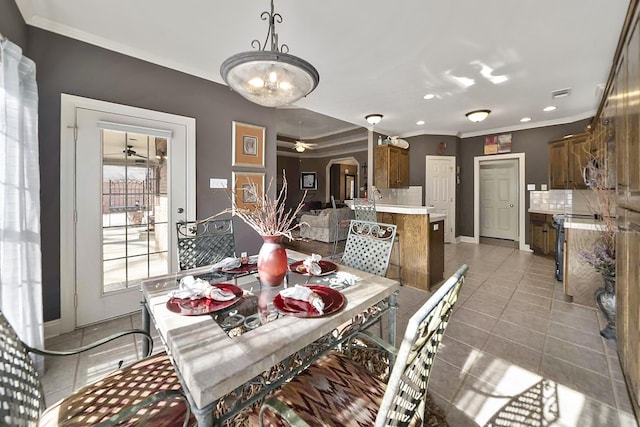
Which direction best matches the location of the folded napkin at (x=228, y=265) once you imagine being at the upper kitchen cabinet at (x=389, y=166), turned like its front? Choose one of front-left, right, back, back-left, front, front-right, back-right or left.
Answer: front-right

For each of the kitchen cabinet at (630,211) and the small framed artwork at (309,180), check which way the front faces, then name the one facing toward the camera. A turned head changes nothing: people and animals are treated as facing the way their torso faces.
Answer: the small framed artwork

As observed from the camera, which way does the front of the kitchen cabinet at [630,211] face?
facing to the left of the viewer

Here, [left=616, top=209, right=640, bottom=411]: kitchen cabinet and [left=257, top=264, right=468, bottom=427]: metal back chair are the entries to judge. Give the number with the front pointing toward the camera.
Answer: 0

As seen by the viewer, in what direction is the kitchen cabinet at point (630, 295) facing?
to the viewer's left

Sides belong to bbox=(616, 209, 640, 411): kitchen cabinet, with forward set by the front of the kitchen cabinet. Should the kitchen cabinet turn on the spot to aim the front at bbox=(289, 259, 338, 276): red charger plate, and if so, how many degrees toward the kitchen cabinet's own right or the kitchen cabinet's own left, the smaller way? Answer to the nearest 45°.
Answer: approximately 45° to the kitchen cabinet's own left

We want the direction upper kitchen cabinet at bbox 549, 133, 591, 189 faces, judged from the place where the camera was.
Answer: facing the viewer and to the left of the viewer

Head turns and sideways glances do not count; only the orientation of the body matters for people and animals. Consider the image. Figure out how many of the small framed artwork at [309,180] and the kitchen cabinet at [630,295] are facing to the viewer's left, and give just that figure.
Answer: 1

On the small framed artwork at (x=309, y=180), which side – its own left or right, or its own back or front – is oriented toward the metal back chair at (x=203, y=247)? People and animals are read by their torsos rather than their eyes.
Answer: front

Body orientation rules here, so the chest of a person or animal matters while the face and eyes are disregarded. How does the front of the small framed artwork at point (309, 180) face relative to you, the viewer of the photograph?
facing the viewer

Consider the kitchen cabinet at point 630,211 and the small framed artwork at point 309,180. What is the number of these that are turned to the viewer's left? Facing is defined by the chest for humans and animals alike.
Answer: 1

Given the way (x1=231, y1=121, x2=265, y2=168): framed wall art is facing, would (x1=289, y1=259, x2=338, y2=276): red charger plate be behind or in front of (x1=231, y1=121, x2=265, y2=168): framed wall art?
in front

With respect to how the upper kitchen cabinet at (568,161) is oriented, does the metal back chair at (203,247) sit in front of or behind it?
in front

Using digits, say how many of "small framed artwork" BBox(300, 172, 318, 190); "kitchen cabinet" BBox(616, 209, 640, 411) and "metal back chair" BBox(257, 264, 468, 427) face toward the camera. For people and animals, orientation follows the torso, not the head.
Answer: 1

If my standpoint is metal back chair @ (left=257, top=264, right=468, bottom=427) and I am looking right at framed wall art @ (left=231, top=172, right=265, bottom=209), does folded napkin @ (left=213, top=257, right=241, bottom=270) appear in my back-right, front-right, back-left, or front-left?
front-left
